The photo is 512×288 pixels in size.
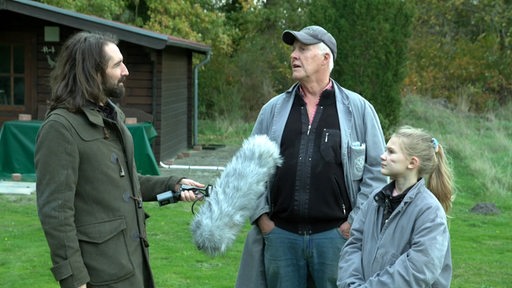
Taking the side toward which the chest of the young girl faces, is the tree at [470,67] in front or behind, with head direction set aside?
behind

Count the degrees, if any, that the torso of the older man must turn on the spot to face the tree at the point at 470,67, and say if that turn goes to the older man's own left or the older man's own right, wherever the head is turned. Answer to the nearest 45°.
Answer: approximately 180°

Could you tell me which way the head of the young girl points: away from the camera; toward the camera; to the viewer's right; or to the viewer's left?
to the viewer's left

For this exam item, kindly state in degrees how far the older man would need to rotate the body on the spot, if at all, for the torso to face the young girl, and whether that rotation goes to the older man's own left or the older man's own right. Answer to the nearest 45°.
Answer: approximately 45° to the older man's own left

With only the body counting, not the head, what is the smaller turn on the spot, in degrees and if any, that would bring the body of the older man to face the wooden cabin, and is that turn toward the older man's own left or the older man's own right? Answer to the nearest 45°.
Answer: approximately 135° to the older man's own right

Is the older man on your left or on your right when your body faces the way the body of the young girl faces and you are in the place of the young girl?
on your right

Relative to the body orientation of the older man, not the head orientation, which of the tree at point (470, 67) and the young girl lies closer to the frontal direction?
the young girl

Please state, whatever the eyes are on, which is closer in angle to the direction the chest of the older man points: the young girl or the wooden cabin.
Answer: the young girl

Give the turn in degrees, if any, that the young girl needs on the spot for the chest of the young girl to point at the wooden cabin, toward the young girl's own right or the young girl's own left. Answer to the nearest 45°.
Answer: approximately 90° to the young girl's own right

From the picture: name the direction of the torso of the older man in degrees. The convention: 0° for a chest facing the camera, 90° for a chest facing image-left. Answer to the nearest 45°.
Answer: approximately 0°

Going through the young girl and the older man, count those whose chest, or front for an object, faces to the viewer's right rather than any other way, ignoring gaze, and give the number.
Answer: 0
